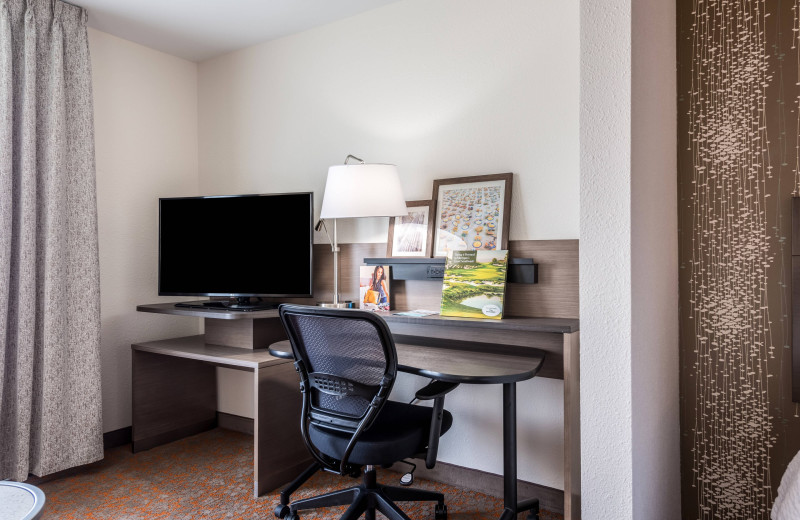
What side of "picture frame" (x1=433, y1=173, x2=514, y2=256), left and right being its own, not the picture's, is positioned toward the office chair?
front

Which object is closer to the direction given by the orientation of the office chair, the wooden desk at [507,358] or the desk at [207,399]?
the wooden desk

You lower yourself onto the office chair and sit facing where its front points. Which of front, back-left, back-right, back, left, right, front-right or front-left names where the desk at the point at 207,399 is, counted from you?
left

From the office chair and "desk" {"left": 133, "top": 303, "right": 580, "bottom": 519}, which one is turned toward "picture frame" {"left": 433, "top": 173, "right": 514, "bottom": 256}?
the office chair

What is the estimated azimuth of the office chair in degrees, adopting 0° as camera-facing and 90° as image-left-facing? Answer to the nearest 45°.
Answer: approximately 225°

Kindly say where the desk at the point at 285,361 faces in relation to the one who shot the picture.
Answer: facing the viewer and to the left of the viewer

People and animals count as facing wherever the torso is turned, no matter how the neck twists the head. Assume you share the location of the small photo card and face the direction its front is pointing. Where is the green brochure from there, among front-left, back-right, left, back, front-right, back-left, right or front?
front-left

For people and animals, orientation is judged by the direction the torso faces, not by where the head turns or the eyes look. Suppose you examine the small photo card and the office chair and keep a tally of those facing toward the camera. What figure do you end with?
1

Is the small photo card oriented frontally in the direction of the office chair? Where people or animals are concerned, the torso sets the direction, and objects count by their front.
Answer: yes

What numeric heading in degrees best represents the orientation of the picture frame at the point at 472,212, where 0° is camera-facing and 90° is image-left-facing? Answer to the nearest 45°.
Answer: approximately 45°

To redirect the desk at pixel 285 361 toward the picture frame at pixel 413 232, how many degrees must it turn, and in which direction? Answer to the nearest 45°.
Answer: approximately 135° to its left

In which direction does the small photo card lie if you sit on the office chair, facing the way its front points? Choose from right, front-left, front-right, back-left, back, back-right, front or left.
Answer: front-left

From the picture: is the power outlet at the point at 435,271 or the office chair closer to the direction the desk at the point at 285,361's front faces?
the office chair
